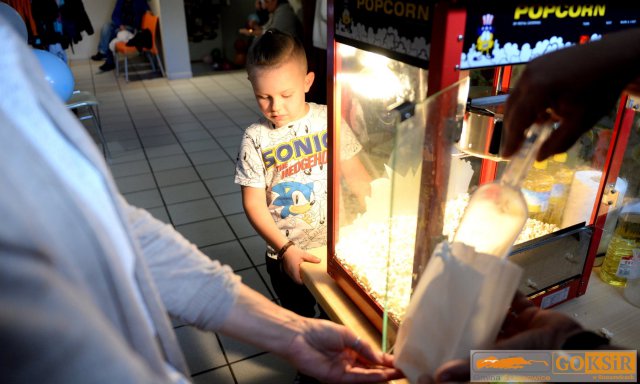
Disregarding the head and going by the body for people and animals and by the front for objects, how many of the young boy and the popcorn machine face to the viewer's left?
0

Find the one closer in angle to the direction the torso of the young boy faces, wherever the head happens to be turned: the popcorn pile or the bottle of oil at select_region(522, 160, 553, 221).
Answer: the popcorn pile

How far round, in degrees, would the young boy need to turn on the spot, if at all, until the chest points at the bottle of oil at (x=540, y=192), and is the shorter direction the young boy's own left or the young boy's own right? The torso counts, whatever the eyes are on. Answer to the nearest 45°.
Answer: approximately 45° to the young boy's own left

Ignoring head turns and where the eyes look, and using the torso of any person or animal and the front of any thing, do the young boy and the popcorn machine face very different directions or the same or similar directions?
same or similar directions

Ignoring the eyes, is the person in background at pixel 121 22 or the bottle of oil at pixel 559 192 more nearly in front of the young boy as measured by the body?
the bottle of oil

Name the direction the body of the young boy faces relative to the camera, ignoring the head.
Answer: toward the camera
